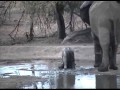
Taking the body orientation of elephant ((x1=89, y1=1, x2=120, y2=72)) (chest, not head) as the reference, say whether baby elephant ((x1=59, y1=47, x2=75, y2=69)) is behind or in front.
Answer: in front

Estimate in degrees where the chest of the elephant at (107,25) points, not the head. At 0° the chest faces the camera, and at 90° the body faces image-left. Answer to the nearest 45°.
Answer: approximately 135°

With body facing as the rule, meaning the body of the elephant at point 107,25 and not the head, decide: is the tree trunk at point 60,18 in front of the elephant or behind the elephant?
in front
